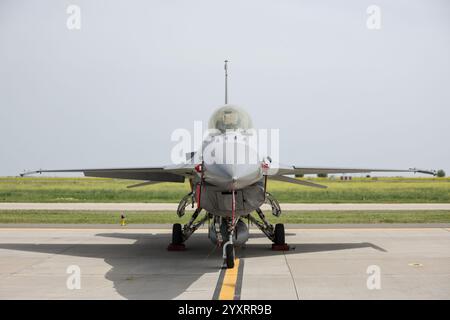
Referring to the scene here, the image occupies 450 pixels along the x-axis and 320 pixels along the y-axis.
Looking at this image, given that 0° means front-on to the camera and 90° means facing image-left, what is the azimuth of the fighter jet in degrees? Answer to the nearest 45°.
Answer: approximately 0°
